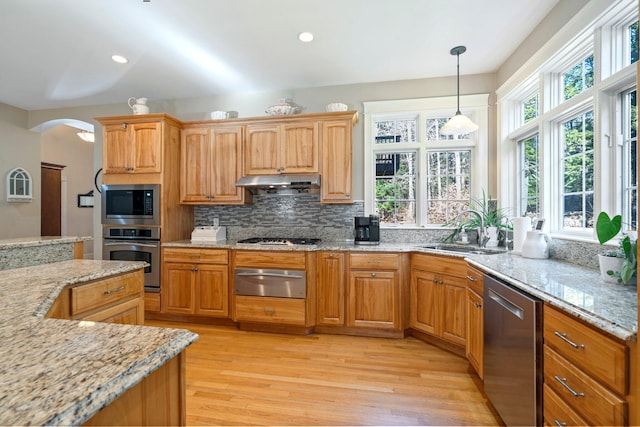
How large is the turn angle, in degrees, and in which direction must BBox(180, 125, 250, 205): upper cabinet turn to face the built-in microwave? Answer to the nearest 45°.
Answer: approximately 90° to its right

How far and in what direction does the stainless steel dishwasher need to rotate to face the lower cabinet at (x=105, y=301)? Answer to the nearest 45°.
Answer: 0° — it already faces it

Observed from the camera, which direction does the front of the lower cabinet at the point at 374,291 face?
facing the viewer

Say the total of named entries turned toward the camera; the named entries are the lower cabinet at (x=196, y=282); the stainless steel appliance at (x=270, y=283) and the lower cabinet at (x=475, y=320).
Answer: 2

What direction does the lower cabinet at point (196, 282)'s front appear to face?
toward the camera

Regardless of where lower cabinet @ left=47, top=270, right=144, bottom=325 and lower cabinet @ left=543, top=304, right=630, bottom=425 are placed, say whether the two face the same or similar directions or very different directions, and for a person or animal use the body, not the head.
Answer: very different directions

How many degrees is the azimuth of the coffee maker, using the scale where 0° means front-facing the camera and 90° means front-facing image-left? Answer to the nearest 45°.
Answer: approximately 0°

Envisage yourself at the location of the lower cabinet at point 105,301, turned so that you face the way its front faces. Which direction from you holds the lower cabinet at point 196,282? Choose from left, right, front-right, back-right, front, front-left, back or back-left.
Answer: left

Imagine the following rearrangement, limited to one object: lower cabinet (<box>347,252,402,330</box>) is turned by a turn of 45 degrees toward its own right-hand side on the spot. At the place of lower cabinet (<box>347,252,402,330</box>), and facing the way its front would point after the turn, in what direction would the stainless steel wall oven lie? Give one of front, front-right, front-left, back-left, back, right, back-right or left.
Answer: front-right

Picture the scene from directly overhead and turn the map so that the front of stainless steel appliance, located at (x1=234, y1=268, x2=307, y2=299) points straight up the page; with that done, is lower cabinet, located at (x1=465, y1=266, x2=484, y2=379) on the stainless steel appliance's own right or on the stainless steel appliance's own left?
on the stainless steel appliance's own left

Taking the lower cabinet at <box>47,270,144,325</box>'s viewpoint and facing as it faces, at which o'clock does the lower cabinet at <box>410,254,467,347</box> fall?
the lower cabinet at <box>410,254,467,347</box> is roughly at 11 o'clock from the lower cabinet at <box>47,270,144,325</box>.

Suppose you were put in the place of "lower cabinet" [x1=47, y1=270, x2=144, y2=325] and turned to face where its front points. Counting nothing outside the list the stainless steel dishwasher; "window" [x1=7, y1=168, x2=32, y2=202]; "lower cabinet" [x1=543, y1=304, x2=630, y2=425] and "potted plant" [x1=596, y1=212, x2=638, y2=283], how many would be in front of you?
3

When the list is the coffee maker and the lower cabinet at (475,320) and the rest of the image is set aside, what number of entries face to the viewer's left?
1

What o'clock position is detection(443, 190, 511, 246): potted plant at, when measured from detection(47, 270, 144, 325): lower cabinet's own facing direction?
The potted plant is roughly at 11 o'clock from the lower cabinet.

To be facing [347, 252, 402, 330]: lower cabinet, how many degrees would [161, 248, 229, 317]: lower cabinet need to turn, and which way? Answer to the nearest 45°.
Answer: approximately 45° to its left

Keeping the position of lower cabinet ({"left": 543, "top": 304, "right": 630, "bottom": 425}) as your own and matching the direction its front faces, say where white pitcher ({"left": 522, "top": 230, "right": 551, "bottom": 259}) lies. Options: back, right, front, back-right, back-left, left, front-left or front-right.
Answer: back-right

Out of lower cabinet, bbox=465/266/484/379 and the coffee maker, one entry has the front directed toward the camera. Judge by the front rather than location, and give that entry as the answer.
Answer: the coffee maker

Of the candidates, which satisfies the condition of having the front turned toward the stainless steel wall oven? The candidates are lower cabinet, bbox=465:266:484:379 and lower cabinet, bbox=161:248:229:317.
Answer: lower cabinet, bbox=465:266:484:379

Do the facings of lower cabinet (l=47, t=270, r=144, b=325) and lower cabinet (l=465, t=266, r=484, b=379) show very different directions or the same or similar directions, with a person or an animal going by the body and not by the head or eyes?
very different directions

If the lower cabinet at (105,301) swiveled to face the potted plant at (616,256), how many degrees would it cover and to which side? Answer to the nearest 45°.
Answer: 0° — it already faces it

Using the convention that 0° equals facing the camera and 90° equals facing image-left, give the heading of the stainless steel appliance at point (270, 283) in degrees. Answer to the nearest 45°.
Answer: approximately 0°

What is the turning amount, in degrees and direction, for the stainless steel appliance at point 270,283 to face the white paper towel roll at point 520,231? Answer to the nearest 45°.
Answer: approximately 45° to its left
